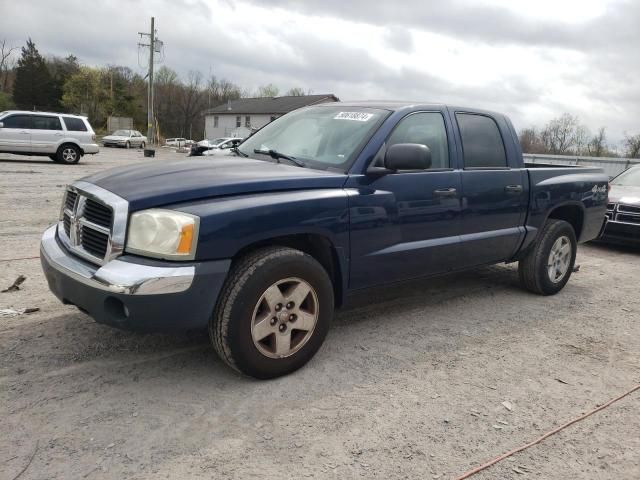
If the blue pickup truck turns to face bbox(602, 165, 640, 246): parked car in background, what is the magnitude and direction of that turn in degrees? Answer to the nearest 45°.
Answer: approximately 180°

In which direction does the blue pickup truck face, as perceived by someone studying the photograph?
facing the viewer and to the left of the viewer

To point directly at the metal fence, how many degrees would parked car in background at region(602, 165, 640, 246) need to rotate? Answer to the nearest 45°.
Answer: approximately 135° to its right

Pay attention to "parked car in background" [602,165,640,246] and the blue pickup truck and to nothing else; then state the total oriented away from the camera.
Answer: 0

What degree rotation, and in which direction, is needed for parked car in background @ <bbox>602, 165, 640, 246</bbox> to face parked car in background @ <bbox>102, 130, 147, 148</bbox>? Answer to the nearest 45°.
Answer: approximately 90° to its right

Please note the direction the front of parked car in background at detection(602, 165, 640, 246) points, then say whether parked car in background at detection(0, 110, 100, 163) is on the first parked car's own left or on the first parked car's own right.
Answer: on the first parked car's own right
